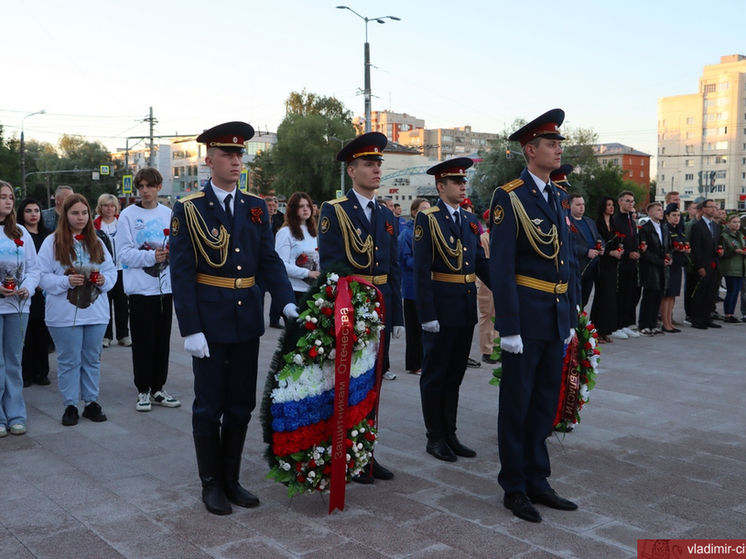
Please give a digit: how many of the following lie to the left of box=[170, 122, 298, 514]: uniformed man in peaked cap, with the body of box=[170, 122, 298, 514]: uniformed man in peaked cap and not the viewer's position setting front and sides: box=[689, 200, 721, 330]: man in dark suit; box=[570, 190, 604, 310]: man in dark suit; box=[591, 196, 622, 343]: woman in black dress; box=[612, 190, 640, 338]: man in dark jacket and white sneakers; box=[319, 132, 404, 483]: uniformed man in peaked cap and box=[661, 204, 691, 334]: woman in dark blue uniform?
6

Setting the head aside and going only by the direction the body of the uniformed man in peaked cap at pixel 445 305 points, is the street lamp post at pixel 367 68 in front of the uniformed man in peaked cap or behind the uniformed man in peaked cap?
behind

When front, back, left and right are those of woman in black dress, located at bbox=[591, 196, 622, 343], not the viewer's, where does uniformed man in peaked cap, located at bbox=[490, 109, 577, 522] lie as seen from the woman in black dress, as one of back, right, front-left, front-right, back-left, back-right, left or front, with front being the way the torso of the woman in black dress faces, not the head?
front-right

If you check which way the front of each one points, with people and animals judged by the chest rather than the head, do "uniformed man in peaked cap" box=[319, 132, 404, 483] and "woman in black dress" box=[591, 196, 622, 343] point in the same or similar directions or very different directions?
same or similar directions

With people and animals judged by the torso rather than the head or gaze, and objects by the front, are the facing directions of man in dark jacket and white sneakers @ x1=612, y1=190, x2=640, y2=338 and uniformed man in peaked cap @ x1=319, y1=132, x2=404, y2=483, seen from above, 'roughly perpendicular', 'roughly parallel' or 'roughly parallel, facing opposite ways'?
roughly parallel

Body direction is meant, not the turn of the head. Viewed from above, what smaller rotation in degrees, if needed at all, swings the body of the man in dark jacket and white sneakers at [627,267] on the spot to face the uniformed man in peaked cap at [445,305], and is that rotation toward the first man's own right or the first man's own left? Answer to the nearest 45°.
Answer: approximately 45° to the first man's own right

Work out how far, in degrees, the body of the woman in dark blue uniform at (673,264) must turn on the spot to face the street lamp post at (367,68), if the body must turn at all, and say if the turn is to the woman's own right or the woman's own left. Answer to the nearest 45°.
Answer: approximately 180°

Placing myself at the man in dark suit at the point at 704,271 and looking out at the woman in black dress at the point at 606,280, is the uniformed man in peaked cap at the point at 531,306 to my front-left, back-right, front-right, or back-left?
front-left

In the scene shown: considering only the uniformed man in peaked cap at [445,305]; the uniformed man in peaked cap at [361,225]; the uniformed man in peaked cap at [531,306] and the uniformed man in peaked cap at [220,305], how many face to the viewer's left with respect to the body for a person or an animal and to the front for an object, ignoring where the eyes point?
0

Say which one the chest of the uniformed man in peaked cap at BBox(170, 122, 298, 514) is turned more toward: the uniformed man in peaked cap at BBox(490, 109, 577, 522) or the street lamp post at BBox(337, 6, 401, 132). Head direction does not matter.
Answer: the uniformed man in peaked cap

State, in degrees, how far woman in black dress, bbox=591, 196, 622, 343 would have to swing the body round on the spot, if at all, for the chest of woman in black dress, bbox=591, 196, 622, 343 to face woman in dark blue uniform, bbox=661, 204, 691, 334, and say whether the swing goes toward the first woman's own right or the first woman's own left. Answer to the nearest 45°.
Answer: approximately 90° to the first woman's own left

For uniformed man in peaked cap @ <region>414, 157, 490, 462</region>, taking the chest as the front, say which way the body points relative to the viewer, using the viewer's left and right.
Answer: facing the viewer and to the right of the viewer

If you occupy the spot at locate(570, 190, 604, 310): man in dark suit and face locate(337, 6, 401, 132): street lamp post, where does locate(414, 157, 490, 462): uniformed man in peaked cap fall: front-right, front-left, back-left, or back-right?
back-left
